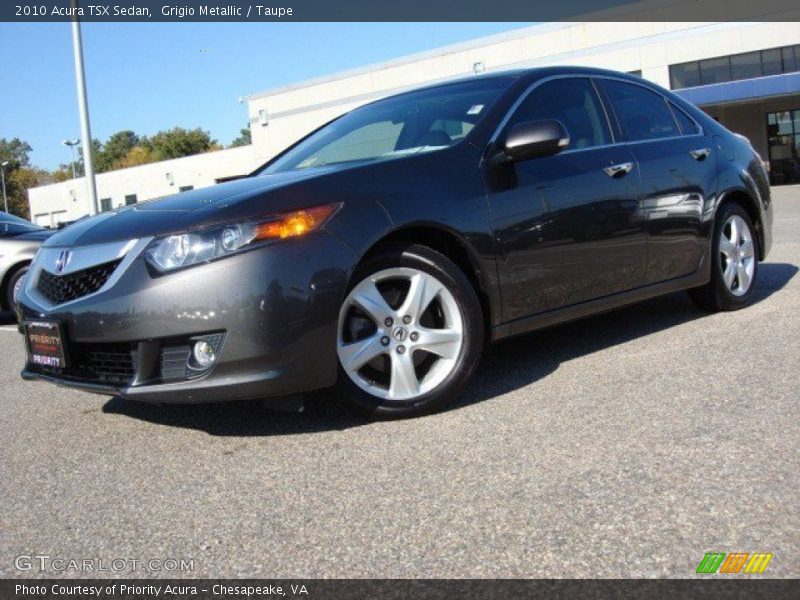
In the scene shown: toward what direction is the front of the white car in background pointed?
to the viewer's right

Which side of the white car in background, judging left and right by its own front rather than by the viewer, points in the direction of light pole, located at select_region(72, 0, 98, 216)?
left

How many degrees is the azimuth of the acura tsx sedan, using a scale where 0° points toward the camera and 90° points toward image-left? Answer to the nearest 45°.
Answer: approximately 45°

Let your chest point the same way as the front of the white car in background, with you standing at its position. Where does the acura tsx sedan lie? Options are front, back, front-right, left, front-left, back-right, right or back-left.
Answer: right

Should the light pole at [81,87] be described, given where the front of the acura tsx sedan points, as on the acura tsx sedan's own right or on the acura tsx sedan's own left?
on the acura tsx sedan's own right

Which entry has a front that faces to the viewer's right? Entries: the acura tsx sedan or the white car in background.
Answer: the white car in background

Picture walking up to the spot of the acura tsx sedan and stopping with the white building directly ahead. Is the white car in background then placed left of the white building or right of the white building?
left

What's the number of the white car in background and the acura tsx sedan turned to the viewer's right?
1

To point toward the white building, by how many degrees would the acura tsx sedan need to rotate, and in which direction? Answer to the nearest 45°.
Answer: approximately 135° to its right
